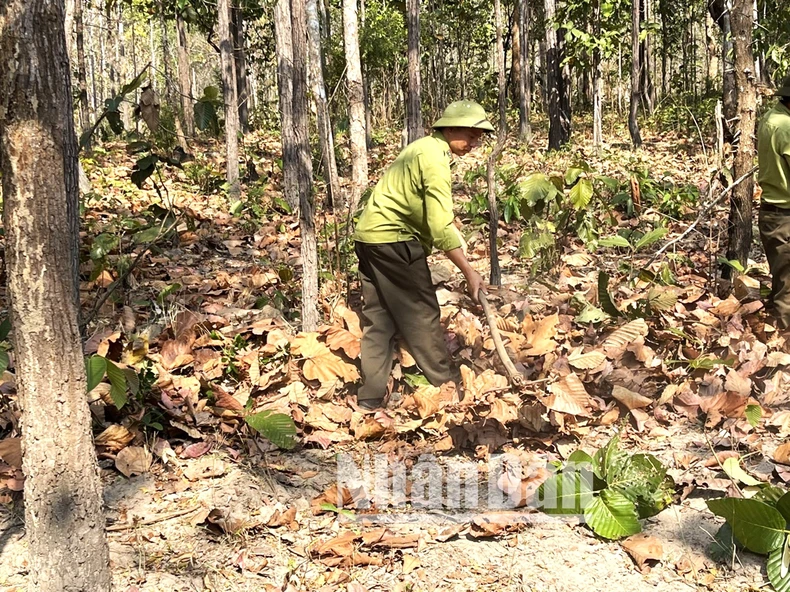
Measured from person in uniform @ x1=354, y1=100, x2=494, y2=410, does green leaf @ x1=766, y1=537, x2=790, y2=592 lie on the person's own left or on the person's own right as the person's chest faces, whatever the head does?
on the person's own right

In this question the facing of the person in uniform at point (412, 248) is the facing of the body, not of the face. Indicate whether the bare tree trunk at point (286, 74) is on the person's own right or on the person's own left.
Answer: on the person's own left

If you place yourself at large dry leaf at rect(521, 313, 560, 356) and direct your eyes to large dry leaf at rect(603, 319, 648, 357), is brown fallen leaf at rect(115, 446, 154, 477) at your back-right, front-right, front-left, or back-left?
back-right

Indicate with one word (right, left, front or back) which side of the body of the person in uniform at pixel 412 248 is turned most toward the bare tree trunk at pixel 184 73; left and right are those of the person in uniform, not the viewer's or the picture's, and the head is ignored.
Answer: left

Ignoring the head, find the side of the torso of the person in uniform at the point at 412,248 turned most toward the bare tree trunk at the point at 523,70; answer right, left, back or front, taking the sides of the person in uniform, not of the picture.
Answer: left

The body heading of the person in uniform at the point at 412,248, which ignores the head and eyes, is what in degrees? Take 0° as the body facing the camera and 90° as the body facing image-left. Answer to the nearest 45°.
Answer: approximately 270°

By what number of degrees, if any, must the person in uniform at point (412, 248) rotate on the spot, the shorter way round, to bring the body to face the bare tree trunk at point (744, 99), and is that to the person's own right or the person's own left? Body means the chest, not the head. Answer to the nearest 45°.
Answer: approximately 45° to the person's own left

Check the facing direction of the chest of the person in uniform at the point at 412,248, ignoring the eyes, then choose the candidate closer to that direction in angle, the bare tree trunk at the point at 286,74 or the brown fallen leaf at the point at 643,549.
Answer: the brown fallen leaf
